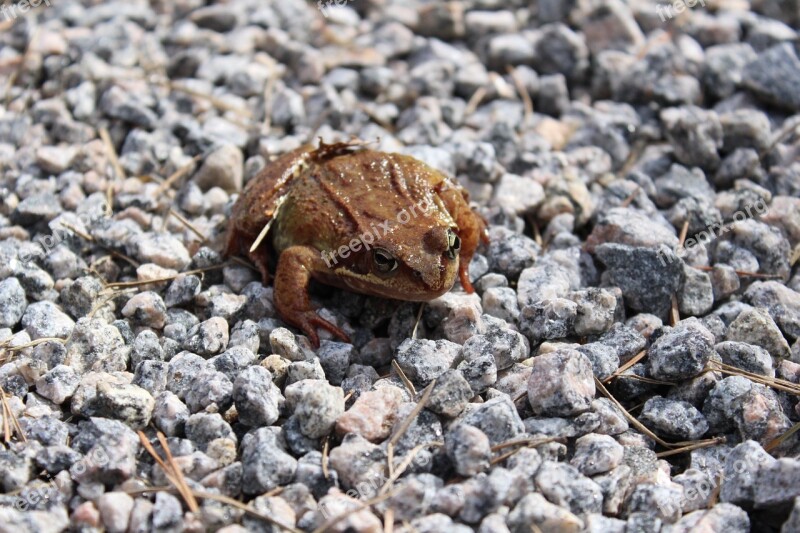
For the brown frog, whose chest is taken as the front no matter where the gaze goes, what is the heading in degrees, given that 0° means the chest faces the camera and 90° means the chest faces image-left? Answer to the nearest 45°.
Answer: approximately 315°
